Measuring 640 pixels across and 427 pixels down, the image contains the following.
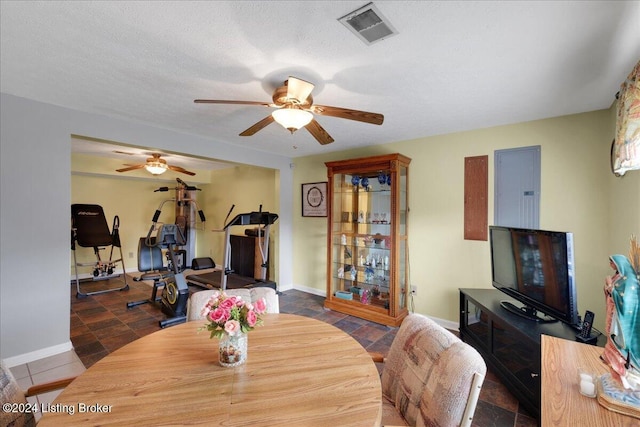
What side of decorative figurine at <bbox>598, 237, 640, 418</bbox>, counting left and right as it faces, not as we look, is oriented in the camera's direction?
left

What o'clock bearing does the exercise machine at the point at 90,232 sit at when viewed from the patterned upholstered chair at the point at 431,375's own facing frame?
The exercise machine is roughly at 2 o'clock from the patterned upholstered chair.

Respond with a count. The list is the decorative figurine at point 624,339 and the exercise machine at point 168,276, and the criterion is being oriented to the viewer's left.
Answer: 1

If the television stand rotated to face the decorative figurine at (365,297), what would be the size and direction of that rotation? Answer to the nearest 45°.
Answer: approximately 45° to its right

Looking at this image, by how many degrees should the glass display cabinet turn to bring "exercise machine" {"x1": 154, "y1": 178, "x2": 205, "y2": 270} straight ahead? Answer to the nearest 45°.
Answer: approximately 90° to its right

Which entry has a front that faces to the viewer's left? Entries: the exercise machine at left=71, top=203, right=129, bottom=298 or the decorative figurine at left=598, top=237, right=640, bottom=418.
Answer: the decorative figurine

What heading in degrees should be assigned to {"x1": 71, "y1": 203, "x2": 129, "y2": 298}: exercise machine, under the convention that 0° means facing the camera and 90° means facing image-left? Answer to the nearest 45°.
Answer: approximately 315°

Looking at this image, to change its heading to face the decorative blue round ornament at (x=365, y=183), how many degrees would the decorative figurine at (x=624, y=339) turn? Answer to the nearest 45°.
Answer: approximately 45° to its right

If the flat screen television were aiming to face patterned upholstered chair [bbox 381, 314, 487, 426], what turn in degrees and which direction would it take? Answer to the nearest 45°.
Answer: approximately 45° to its left

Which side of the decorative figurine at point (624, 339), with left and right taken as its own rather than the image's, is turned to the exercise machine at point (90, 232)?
front

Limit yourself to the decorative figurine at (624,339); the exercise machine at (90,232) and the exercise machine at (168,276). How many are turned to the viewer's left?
1

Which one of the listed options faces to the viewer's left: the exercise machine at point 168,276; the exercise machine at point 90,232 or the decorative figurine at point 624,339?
the decorative figurine

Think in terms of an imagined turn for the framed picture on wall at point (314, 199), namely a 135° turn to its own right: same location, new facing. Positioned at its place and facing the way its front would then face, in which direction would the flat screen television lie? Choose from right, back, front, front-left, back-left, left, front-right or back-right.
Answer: back-right
